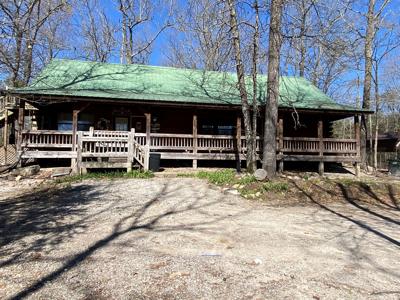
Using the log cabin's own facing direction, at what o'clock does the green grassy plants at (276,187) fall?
The green grassy plants is roughly at 11 o'clock from the log cabin.

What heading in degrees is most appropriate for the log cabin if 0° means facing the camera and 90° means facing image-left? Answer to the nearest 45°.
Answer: approximately 0°

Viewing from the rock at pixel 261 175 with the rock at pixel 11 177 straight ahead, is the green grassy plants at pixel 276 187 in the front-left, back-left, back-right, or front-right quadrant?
back-left

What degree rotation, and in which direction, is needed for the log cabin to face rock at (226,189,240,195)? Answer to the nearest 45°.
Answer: approximately 45° to its left

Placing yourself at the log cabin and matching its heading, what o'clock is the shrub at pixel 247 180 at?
The shrub is roughly at 11 o'clock from the log cabin.

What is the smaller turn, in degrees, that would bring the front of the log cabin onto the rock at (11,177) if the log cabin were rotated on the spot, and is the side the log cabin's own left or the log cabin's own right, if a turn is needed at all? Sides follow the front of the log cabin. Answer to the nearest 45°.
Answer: approximately 45° to the log cabin's own right
